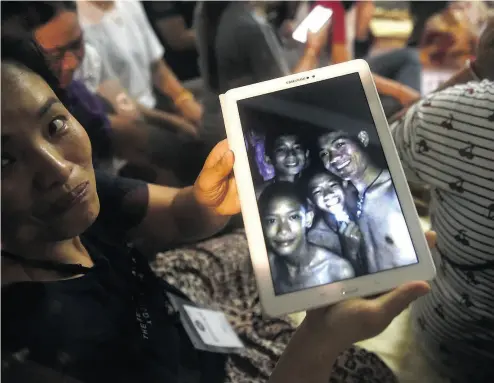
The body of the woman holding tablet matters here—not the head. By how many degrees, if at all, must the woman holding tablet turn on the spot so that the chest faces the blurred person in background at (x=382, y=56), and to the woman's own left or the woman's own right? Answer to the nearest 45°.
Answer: approximately 90° to the woman's own left

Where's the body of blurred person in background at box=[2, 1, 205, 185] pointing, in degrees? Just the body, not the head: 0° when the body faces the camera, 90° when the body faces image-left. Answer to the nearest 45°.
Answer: approximately 315°

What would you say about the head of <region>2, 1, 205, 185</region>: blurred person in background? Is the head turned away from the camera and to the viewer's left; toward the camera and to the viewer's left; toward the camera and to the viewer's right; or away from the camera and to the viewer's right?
toward the camera and to the viewer's right

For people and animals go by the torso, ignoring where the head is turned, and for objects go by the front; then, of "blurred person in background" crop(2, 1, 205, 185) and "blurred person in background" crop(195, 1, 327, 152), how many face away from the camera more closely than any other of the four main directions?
0

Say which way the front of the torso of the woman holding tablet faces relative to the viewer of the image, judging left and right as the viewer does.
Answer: facing the viewer and to the right of the viewer
